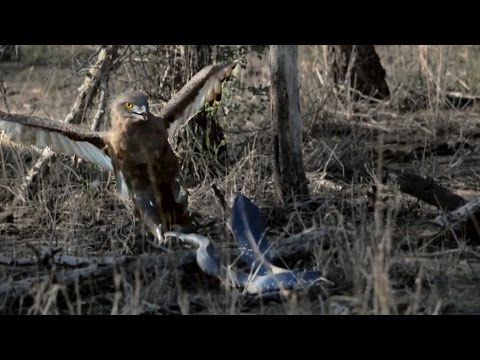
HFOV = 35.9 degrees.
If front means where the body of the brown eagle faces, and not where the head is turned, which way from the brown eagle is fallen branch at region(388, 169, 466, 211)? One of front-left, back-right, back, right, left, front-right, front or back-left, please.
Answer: left

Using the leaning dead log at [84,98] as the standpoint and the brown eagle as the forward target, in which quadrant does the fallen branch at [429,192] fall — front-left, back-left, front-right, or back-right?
front-left

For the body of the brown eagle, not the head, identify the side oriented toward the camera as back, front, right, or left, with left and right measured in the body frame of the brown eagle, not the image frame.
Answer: front

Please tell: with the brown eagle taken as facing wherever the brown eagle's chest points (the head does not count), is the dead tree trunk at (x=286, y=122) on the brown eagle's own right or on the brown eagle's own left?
on the brown eagle's own left

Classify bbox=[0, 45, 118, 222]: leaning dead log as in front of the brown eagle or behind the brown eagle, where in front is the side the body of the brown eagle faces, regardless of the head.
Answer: behind
